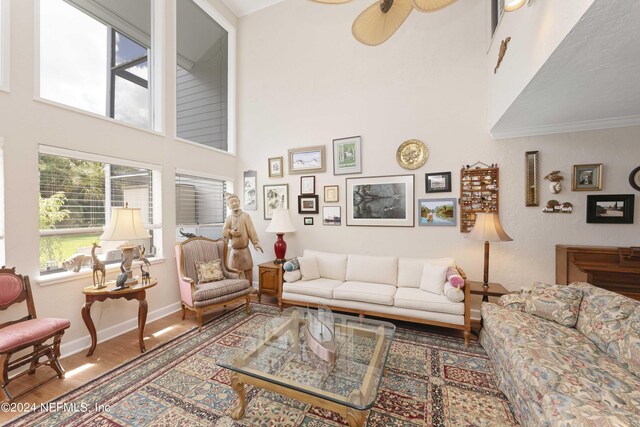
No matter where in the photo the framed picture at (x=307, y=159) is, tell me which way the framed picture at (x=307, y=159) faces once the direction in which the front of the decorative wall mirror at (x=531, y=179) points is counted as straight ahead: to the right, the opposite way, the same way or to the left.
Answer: the same way

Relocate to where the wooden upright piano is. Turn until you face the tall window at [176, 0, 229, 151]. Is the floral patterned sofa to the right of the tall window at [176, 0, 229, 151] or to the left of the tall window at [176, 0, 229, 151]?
left

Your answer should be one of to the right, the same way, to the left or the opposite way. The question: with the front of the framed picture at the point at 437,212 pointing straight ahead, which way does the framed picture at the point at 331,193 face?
the same way

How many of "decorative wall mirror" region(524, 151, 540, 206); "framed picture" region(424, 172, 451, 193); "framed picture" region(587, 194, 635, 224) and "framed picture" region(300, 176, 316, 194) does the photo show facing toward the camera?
4

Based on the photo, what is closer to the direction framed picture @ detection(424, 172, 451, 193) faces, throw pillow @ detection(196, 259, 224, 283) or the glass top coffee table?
the glass top coffee table

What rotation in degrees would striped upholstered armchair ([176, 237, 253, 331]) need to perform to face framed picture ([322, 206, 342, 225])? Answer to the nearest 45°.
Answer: approximately 45° to its left

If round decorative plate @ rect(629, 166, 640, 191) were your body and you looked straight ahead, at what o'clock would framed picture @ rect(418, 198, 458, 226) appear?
The framed picture is roughly at 2 o'clock from the round decorative plate.

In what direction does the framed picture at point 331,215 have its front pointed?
toward the camera

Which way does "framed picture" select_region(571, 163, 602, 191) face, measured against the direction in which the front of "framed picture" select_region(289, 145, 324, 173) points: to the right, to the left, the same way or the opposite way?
the same way

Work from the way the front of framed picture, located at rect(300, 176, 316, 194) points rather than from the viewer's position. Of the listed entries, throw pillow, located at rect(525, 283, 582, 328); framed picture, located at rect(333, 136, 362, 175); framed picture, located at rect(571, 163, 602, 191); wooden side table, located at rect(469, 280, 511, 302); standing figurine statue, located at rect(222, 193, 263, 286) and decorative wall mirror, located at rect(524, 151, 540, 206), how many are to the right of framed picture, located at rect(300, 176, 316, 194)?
1

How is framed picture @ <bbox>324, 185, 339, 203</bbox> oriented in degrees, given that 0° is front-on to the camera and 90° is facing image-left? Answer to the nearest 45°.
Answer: approximately 0°

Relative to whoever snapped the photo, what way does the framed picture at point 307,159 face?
facing the viewer and to the left of the viewer

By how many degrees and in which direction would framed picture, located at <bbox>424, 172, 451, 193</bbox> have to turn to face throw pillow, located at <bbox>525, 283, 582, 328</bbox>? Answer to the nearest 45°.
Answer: approximately 45° to its left

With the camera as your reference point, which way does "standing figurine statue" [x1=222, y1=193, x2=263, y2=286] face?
facing the viewer

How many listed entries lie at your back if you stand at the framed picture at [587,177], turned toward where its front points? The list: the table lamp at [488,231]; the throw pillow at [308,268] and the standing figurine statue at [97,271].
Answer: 0

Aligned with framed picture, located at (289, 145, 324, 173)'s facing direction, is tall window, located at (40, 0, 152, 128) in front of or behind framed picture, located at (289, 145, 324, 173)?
in front

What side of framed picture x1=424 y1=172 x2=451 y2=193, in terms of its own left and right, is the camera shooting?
front

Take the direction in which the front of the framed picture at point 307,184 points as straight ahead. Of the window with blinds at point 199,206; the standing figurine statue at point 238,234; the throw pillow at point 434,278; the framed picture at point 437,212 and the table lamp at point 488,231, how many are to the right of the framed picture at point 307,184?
2

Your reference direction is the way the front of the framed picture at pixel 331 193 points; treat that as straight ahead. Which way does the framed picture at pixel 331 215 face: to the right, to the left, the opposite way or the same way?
the same way
